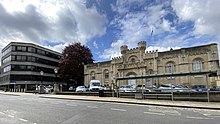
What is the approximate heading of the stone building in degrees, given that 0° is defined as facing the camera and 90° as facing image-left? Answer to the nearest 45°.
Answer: approximately 45°
